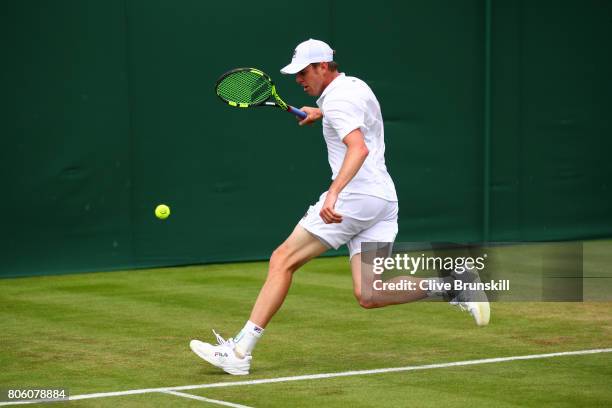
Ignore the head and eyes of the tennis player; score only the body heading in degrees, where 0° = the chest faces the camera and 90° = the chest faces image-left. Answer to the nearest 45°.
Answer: approximately 90°
